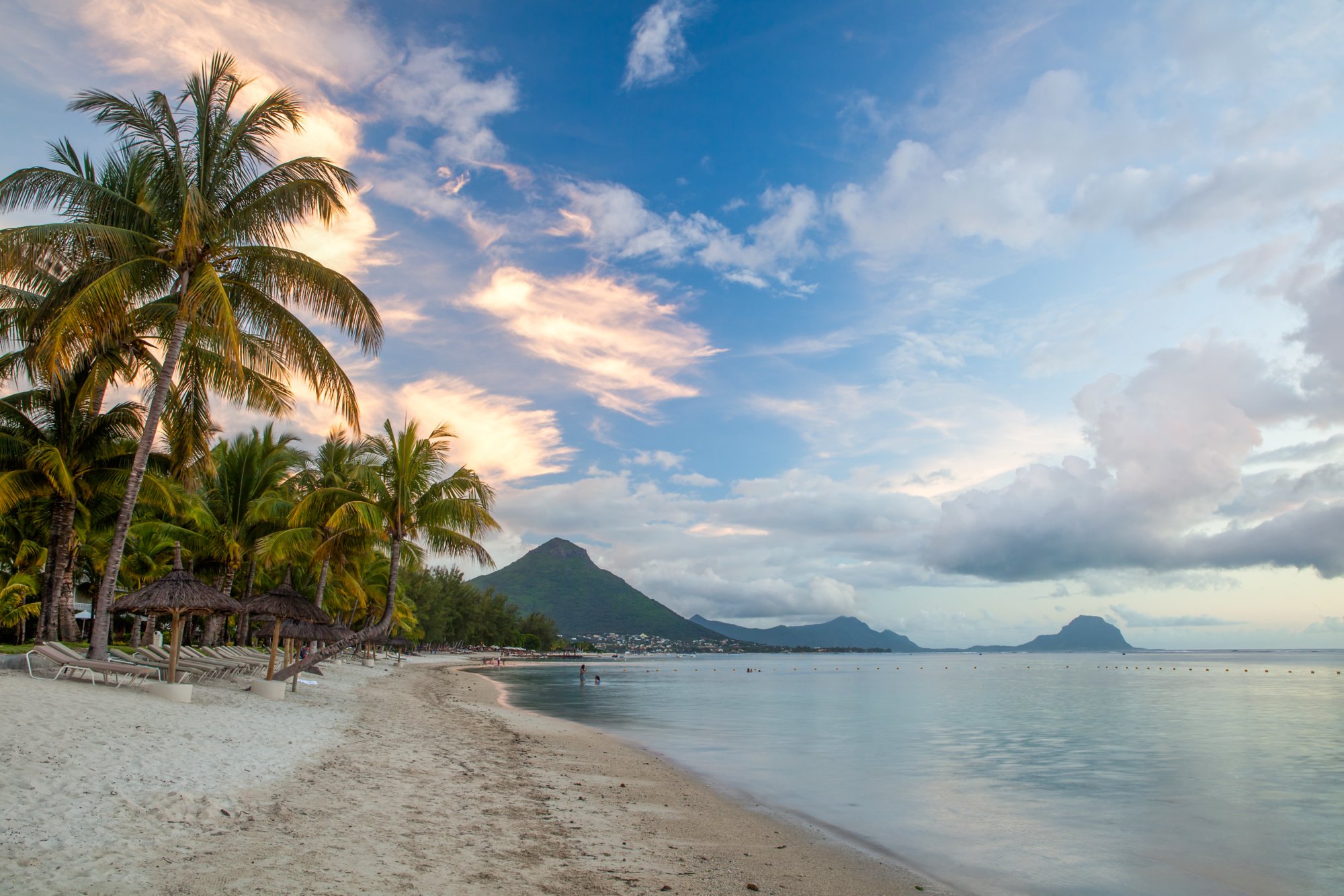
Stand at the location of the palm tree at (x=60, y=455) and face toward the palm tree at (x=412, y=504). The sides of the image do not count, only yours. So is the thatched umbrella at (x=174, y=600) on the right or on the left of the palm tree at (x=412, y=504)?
right

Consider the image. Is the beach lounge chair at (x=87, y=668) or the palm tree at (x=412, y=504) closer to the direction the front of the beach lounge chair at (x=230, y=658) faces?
the palm tree

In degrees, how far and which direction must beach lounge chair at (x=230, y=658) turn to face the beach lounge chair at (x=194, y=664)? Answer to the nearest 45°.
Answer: approximately 90° to its right

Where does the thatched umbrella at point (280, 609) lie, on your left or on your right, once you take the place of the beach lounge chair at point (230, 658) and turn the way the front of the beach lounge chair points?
on your right

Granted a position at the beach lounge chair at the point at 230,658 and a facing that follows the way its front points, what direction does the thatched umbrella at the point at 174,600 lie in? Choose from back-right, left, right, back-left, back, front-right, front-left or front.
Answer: right

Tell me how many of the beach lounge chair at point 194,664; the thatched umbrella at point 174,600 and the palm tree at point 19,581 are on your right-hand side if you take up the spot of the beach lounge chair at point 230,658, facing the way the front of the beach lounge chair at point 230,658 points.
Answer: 2

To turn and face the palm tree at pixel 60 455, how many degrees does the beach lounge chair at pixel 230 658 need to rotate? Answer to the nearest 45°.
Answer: approximately 135° to its right

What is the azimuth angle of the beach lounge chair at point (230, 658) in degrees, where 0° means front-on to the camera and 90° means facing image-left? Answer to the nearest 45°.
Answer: approximately 270°

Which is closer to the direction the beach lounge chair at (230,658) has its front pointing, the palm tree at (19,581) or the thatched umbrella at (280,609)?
the thatched umbrella
